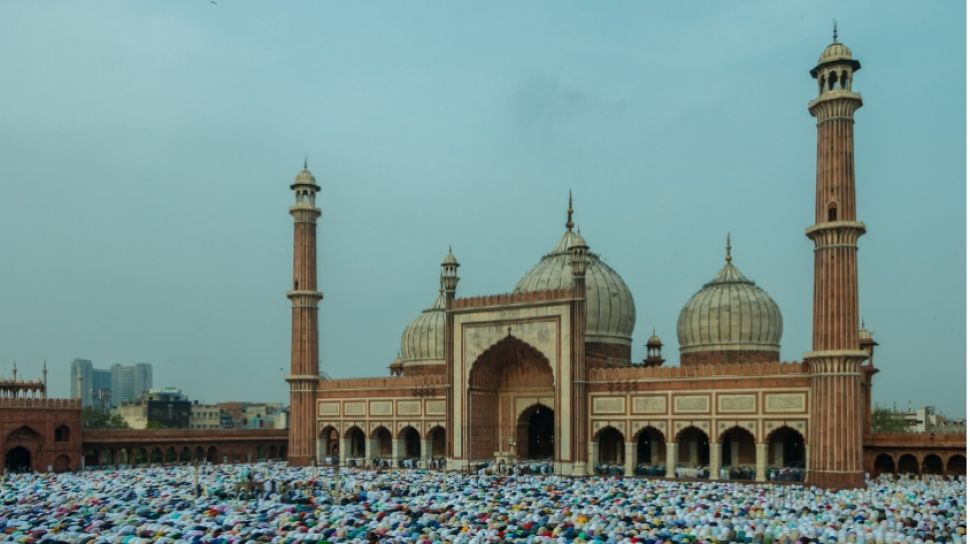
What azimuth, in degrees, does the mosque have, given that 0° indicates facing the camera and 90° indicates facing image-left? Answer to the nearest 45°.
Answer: approximately 45°
